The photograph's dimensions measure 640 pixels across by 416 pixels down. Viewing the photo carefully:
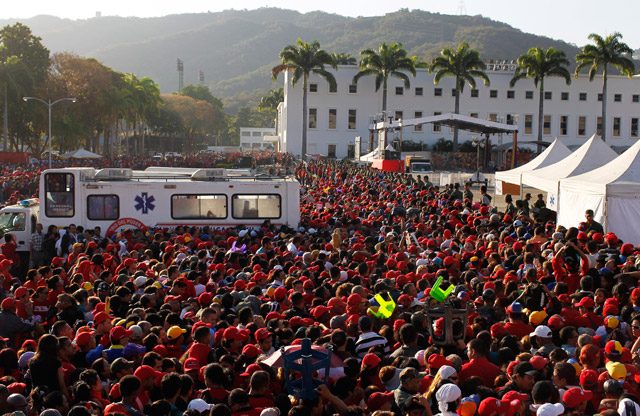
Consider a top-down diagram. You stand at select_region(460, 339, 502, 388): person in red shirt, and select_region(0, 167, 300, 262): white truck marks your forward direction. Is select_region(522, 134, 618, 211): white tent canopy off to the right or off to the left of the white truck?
right

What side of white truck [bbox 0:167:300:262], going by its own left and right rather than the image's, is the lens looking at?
left

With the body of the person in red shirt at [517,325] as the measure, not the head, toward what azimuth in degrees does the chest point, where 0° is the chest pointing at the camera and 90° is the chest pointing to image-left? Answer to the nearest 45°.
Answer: approximately 180°

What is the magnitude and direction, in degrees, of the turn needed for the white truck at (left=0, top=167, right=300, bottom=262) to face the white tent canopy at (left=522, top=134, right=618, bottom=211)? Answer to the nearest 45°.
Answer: approximately 180°

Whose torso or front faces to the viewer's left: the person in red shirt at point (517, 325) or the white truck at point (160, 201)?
the white truck

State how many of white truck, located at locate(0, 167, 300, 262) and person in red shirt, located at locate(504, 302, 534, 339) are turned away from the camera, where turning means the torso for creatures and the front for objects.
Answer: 1

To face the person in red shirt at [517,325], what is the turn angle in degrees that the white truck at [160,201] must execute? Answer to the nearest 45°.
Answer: approximately 90° to its left

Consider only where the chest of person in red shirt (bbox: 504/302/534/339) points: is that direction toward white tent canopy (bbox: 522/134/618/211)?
yes

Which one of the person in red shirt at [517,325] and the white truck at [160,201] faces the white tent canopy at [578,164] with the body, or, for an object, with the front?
the person in red shirt
